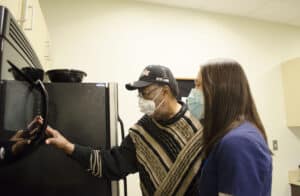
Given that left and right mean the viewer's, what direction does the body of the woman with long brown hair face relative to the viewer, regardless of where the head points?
facing to the left of the viewer

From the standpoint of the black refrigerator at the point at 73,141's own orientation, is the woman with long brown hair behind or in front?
in front

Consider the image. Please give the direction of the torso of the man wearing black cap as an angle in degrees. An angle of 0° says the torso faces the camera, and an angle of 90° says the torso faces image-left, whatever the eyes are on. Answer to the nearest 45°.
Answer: approximately 45°

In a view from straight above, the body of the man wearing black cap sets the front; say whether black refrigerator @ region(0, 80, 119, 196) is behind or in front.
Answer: in front

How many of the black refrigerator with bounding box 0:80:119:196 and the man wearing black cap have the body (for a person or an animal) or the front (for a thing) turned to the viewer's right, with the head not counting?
1

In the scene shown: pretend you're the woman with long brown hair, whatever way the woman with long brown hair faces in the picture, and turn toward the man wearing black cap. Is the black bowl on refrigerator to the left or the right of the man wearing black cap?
left

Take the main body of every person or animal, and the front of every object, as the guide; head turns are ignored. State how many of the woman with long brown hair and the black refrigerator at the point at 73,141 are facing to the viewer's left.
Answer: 1

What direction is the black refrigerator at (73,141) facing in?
to the viewer's right

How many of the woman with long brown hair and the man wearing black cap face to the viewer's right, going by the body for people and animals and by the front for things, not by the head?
0

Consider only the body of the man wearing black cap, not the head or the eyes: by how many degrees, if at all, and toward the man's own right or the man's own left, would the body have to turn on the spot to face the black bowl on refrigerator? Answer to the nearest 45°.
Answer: approximately 45° to the man's own right

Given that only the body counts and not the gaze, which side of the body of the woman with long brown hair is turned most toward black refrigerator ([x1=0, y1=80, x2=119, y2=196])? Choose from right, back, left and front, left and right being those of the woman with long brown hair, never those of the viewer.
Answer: front

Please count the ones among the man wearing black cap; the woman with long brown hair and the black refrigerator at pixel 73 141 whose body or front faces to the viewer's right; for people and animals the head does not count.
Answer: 1
